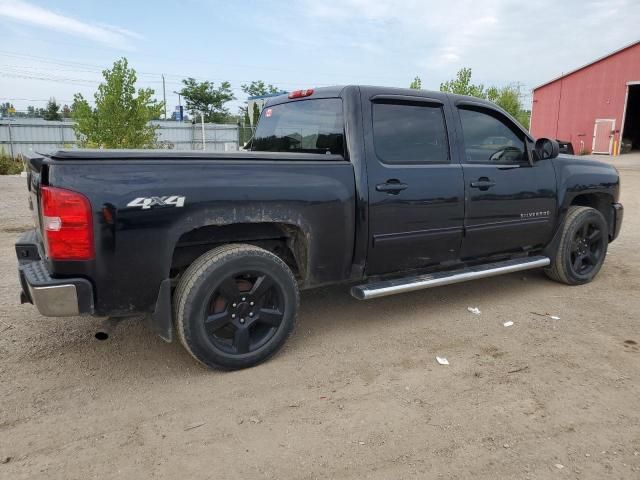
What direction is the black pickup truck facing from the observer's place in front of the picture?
facing away from the viewer and to the right of the viewer

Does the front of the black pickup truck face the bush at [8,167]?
no

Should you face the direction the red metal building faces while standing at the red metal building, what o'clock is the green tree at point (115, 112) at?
The green tree is roughly at 1 o'clock from the red metal building.

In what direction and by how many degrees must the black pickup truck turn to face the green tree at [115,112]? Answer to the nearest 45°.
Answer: approximately 90° to its left

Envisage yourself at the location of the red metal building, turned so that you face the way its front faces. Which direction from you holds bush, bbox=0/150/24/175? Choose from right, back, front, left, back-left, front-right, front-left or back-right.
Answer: front-right

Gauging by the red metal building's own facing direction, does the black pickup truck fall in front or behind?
in front

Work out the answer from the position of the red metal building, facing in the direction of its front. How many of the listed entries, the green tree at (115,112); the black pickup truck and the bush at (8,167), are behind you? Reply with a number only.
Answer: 0

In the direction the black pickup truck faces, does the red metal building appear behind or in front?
in front

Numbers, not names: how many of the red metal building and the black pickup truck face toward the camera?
1

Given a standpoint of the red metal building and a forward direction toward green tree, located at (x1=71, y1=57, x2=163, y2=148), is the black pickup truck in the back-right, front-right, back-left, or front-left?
front-left

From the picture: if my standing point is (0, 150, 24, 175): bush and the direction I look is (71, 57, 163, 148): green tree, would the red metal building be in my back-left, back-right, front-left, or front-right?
front-right

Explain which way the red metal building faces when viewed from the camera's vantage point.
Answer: facing the viewer

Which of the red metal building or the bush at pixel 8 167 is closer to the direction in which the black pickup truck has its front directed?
the red metal building

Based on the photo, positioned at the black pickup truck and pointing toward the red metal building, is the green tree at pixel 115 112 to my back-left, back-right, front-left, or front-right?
front-left

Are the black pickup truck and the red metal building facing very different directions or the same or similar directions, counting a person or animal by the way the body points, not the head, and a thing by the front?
very different directions

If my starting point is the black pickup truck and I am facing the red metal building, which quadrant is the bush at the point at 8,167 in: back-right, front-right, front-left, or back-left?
front-left

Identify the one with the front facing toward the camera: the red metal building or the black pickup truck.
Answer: the red metal building

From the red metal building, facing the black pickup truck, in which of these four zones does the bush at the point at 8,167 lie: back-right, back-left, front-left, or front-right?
front-right
